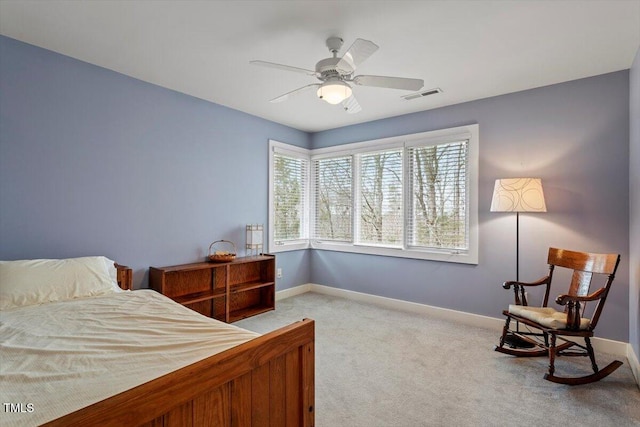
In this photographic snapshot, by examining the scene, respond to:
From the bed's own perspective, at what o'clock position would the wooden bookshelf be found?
The wooden bookshelf is roughly at 8 o'clock from the bed.

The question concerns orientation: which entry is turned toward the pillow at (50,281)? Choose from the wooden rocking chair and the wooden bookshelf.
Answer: the wooden rocking chair

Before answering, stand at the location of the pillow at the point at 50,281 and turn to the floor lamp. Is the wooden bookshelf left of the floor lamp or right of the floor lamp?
left

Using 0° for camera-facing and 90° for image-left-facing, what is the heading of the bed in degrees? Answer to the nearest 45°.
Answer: approximately 315°

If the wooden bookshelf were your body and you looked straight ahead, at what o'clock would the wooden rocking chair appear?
The wooden rocking chair is roughly at 12 o'clock from the wooden bookshelf.

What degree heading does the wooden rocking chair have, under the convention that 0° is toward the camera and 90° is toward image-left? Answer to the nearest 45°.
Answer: approximately 45°

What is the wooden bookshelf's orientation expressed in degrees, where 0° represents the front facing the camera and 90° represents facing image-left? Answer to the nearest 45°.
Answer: approximately 315°

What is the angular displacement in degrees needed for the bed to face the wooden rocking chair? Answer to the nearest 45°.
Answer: approximately 45° to its left

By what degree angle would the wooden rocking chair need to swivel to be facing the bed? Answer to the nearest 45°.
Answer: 0° — it already faces it
